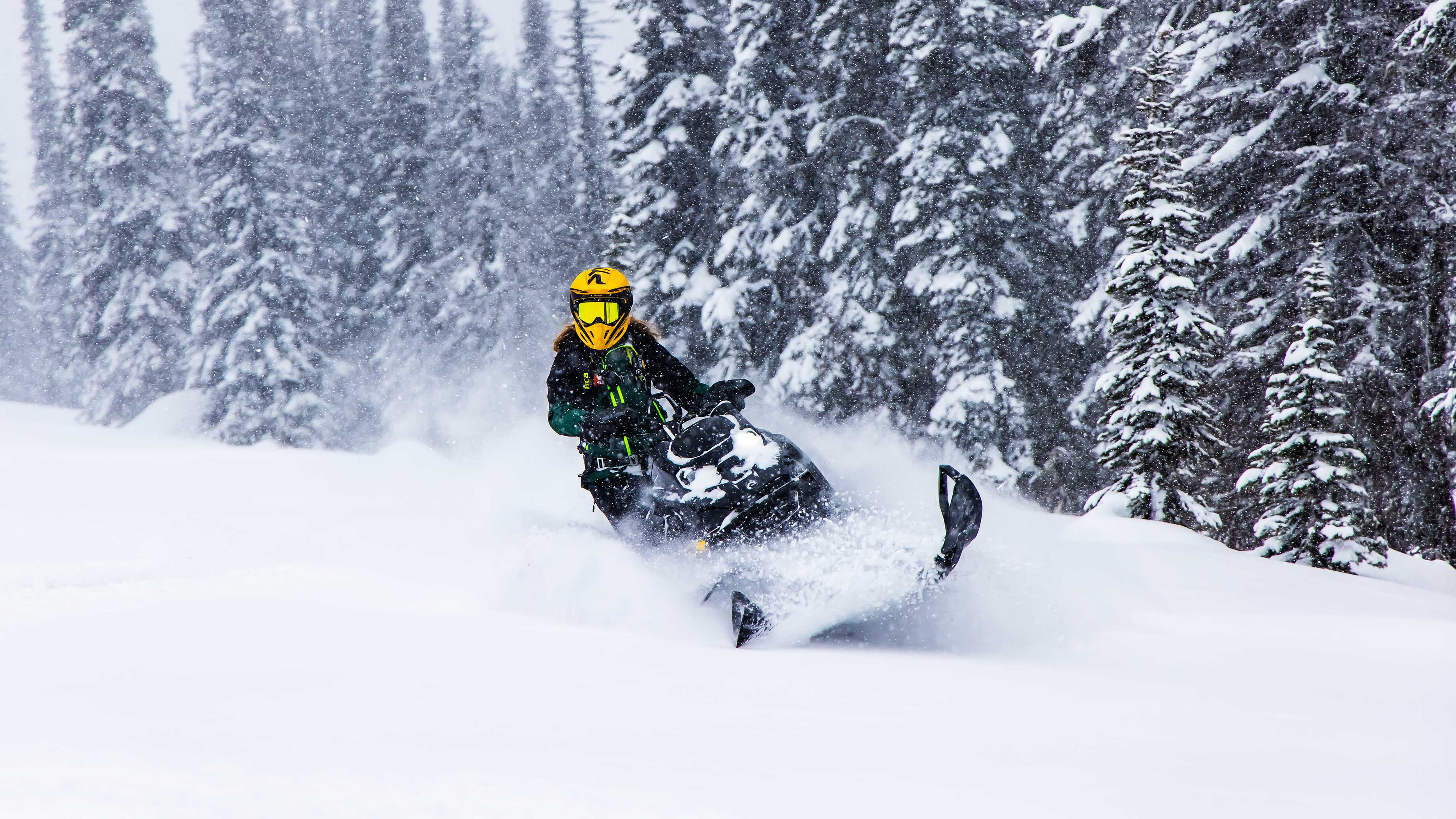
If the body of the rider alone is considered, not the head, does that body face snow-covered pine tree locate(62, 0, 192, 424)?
no

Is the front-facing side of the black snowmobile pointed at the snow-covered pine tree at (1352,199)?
no

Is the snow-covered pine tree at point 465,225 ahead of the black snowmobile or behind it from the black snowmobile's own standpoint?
behind

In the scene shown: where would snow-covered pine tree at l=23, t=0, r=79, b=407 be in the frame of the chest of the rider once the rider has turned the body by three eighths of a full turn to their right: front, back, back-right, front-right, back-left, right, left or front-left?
front

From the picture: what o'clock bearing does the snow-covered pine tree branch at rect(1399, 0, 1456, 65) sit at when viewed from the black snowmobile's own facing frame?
The snow-covered pine tree branch is roughly at 9 o'clock from the black snowmobile.

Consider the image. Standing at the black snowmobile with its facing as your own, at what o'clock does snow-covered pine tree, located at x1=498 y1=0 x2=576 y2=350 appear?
The snow-covered pine tree is roughly at 7 o'clock from the black snowmobile.

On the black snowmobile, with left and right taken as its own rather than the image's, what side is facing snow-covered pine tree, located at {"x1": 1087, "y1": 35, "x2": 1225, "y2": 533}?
left

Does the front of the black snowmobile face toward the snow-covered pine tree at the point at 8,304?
no

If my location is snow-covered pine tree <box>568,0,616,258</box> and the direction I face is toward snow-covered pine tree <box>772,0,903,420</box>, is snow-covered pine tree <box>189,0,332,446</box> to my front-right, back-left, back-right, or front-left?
front-right

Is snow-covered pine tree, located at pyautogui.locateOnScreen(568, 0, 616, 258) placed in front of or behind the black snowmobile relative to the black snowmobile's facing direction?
behind

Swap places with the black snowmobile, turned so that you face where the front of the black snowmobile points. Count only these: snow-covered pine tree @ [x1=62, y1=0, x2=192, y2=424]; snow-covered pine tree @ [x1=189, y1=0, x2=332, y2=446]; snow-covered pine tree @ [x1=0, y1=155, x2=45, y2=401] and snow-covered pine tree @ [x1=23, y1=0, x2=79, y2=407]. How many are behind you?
4

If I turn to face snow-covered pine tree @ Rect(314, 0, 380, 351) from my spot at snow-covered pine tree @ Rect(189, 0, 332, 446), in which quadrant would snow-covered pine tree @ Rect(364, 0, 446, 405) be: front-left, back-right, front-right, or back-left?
front-right

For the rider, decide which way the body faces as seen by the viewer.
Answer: toward the camera

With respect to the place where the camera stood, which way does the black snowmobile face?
facing the viewer and to the right of the viewer

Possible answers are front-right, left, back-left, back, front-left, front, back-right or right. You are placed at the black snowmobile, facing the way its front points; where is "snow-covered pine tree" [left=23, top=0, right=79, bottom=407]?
back

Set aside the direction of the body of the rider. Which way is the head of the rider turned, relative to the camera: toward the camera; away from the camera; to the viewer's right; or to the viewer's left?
toward the camera

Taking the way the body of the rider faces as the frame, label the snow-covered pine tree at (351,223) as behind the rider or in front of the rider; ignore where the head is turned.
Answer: behind

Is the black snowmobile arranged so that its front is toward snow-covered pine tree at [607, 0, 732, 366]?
no
